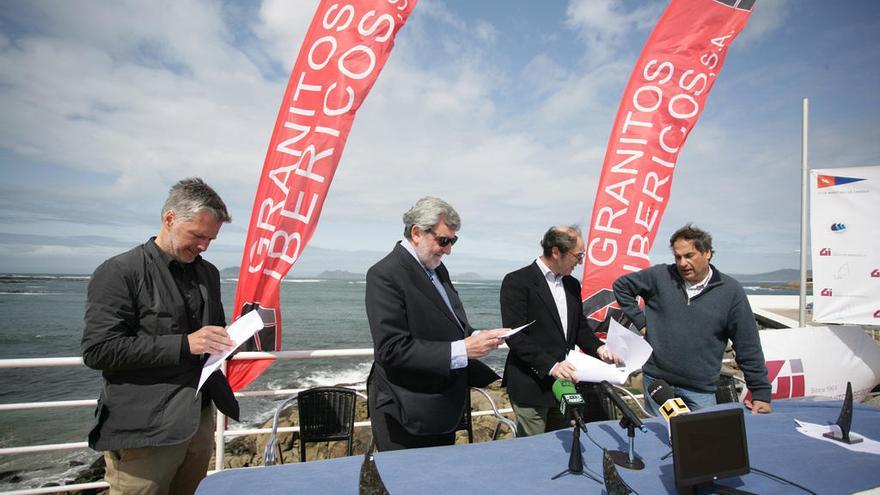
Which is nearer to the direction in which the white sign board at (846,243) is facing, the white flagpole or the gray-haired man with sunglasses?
the gray-haired man with sunglasses

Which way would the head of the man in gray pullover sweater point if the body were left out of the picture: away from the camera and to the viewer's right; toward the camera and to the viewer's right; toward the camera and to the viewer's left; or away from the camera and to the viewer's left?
toward the camera and to the viewer's left

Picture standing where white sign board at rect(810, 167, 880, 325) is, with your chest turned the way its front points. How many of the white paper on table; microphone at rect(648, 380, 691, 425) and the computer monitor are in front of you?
3

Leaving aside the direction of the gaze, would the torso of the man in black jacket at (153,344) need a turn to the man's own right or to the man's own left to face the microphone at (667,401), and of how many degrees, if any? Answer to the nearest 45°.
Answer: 0° — they already face it

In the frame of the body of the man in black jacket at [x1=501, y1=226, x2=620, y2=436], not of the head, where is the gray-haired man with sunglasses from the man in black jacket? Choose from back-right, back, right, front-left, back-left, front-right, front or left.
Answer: right

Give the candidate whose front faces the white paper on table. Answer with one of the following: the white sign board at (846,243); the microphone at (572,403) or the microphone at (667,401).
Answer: the white sign board

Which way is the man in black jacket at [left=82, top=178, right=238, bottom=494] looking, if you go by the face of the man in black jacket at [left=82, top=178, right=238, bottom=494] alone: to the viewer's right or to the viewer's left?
to the viewer's right

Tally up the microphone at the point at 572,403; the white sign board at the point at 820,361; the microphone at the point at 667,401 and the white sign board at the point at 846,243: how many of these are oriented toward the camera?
2

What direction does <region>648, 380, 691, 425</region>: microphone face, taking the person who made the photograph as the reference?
facing away from the viewer and to the left of the viewer

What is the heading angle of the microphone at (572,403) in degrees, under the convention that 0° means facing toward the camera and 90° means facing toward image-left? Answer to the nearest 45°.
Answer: approximately 135°

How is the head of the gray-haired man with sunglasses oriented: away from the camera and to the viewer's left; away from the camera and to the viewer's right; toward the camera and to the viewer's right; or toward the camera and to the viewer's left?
toward the camera and to the viewer's right

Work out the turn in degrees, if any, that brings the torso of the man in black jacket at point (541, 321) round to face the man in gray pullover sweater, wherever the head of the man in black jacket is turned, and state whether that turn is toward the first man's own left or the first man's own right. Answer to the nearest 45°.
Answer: approximately 45° to the first man's own left

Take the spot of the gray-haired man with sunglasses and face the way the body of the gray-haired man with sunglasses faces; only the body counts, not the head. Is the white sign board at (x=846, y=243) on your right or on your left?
on your left

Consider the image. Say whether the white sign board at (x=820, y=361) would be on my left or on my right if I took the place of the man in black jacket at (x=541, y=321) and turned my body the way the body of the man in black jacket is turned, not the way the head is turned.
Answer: on my left

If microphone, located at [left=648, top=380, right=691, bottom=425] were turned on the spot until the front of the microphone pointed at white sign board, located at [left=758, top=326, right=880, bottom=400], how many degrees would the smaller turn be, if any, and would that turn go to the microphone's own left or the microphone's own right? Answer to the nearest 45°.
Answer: approximately 45° to the microphone's own right

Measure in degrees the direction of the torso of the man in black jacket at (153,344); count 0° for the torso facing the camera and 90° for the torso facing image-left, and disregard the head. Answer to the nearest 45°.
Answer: approximately 315°
